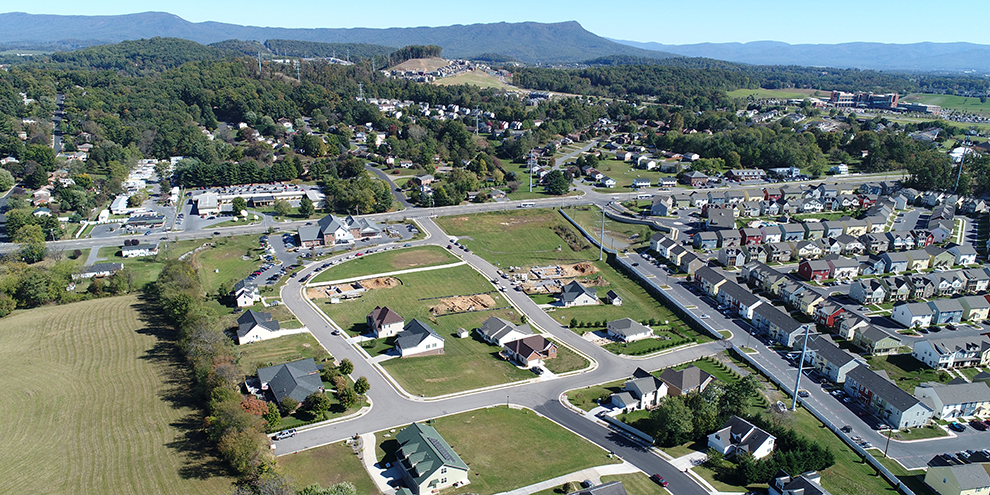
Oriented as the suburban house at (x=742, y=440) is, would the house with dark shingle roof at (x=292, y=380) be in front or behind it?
in front

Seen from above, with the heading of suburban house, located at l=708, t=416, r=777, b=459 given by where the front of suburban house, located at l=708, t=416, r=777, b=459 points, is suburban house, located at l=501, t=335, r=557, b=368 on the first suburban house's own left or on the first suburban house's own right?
on the first suburban house's own right

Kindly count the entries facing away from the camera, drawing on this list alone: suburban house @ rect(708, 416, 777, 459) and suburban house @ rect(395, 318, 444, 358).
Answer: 0

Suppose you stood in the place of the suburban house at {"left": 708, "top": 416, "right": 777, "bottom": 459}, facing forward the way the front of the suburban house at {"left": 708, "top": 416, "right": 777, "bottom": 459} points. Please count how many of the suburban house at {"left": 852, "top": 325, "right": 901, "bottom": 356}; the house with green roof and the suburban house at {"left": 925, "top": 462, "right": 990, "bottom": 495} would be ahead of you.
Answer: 1

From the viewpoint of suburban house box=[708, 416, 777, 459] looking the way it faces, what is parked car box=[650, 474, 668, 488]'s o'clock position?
The parked car is roughly at 12 o'clock from the suburban house.

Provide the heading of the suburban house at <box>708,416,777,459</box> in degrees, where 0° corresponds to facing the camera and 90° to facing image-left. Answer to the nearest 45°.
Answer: approximately 45°

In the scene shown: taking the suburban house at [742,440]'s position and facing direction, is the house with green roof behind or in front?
in front

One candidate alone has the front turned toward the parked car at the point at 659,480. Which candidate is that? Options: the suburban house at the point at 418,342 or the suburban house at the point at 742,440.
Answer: the suburban house at the point at 742,440

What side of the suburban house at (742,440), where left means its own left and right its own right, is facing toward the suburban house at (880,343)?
back
